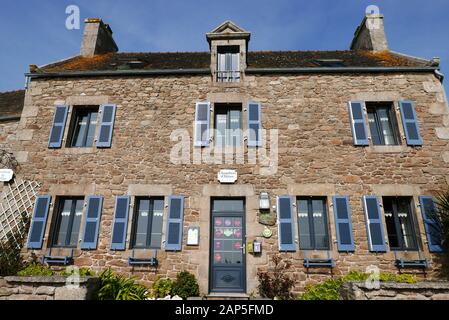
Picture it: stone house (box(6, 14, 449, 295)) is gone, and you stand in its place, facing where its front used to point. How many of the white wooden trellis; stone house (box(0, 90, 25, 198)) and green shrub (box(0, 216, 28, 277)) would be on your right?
3

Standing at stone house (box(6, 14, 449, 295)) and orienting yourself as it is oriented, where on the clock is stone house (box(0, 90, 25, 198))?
stone house (box(0, 90, 25, 198)) is roughly at 3 o'clock from stone house (box(6, 14, 449, 295)).

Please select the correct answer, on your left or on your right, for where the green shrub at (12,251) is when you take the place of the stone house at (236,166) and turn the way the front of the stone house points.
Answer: on your right

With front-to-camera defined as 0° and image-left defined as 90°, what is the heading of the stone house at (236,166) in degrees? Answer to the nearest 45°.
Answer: approximately 0°

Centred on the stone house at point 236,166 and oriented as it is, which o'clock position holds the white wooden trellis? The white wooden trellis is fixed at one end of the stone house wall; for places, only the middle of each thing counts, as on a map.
The white wooden trellis is roughly at 3 o'clock from the stone house.

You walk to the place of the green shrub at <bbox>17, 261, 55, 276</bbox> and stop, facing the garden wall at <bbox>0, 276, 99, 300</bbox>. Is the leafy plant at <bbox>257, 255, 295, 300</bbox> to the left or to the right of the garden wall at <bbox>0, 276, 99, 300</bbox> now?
left

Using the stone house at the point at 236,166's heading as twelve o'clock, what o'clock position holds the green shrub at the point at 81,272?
The green shrub is roughly at 3 o'clock from the stone house.

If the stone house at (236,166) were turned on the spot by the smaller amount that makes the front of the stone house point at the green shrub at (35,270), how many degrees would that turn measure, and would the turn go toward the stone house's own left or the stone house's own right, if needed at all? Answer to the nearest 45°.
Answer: approximately 90° to the stone house's own right
